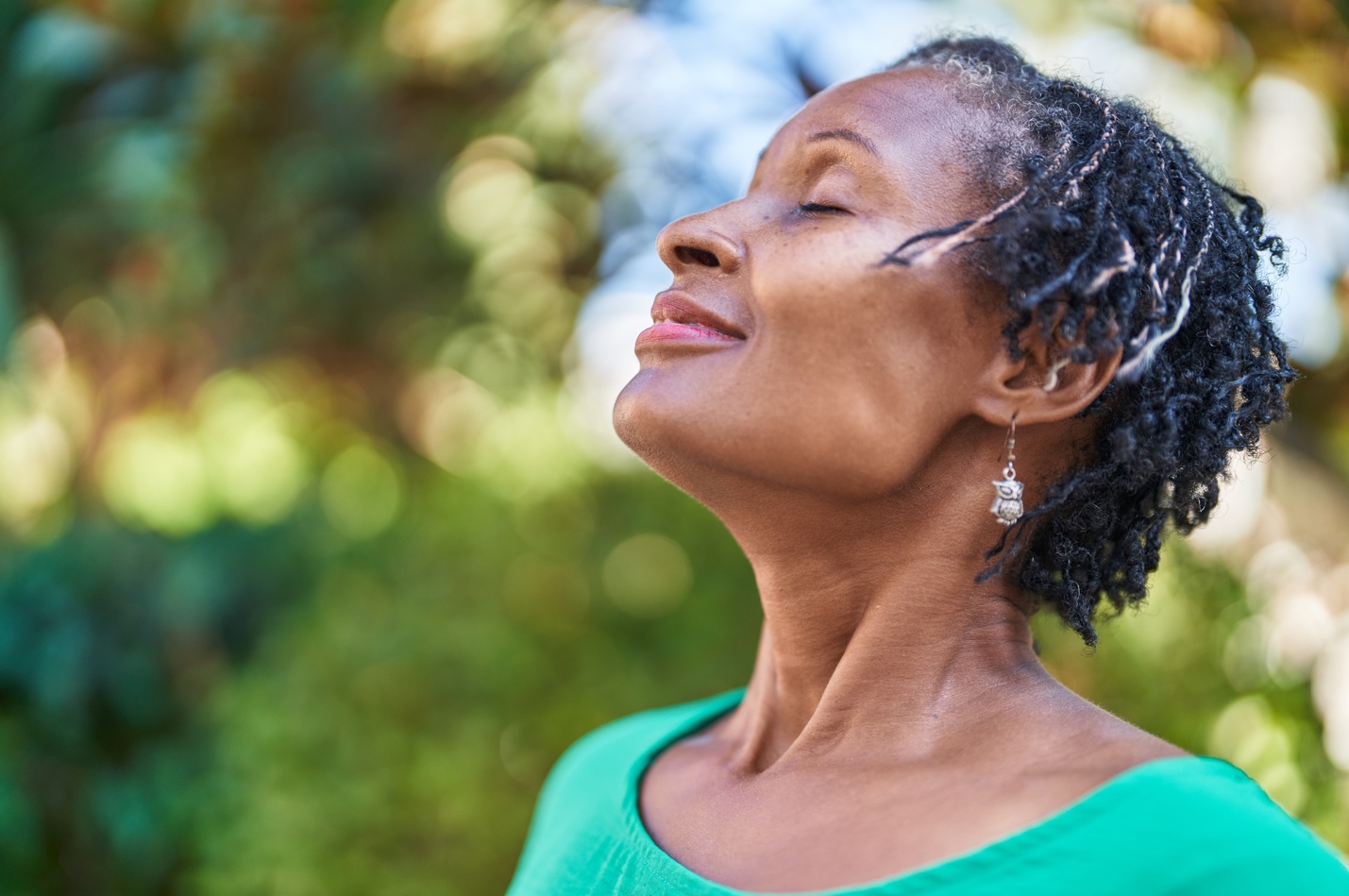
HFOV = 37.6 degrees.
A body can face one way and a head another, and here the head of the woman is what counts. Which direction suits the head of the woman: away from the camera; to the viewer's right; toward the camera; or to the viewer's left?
to the viewer's left

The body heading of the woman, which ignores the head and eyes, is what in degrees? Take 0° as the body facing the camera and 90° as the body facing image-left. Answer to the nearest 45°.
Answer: approximately 45°
